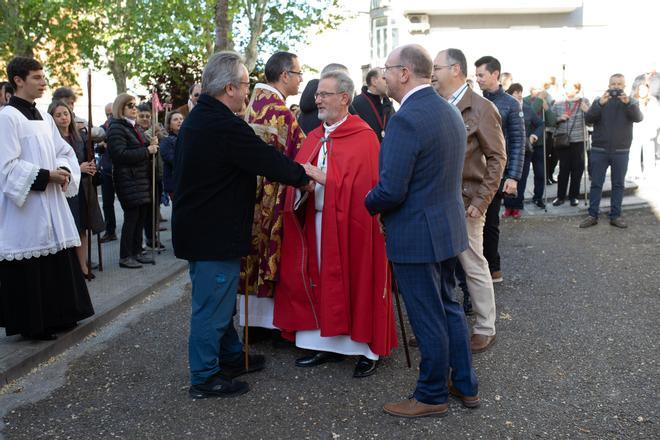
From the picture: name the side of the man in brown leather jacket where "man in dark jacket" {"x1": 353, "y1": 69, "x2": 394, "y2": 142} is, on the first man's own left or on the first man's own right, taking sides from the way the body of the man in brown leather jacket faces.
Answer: on the first man's own right

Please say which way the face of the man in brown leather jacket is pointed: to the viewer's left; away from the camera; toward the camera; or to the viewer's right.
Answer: to the viewer's left

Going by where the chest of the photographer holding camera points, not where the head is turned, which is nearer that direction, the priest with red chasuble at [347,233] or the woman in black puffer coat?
the priest with red chasuble

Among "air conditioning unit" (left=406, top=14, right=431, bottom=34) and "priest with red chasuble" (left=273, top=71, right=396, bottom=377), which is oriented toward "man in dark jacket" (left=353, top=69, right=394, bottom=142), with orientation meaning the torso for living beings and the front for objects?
the air conditioning unit

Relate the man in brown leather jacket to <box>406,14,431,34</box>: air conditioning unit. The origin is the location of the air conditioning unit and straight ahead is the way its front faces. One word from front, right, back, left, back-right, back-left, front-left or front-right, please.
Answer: front

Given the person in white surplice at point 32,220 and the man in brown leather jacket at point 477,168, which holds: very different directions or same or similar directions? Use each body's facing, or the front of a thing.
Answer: very different directions

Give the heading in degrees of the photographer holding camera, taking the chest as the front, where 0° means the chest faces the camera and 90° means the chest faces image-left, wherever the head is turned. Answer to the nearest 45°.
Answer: approximately 0°

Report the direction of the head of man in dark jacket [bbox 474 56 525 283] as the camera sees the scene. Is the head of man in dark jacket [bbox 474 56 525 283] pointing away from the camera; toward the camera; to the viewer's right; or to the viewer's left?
to the viewer's left

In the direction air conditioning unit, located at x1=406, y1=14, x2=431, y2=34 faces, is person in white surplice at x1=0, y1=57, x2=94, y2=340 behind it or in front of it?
in front

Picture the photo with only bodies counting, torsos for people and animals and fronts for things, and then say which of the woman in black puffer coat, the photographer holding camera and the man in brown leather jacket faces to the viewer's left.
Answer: the man in brown leather jacket

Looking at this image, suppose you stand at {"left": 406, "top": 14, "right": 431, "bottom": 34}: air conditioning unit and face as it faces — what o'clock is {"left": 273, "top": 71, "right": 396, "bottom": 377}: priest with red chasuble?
The priest with red chasuble is roughly at 12 o'clock from the air conditioning unit.

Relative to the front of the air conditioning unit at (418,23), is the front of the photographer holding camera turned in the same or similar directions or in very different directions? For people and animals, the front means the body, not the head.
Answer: same or similar directions

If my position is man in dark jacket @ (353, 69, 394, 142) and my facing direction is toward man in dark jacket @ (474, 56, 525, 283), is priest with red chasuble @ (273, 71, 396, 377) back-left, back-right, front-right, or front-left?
front-right

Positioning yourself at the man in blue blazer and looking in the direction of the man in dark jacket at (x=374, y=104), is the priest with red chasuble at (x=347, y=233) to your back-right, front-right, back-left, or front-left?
front-left

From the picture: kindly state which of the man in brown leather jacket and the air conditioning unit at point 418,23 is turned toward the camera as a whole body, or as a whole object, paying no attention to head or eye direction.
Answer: the air conditioning unit

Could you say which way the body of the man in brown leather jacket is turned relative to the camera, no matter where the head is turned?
to the viewer's left

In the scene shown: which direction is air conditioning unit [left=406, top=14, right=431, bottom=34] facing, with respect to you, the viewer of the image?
facing the viewer

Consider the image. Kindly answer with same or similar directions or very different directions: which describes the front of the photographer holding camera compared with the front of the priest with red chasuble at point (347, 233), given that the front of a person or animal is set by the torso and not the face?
same or similar directions

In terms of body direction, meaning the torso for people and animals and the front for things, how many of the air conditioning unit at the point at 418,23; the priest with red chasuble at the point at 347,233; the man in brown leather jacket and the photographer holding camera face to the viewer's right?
0

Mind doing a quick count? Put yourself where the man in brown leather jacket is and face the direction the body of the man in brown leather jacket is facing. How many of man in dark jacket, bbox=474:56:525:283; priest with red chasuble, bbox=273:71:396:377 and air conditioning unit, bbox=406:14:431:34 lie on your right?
2

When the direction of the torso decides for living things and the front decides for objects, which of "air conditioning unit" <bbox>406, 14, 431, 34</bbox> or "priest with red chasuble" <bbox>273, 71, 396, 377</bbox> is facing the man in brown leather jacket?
the air conditioning unit
